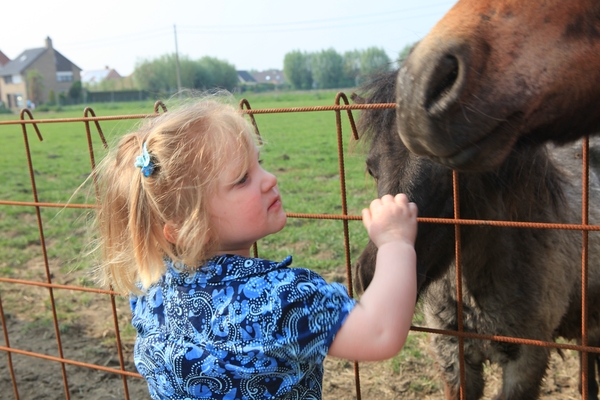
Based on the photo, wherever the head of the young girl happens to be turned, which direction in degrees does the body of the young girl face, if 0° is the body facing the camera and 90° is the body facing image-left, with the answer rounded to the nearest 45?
approximately 225°

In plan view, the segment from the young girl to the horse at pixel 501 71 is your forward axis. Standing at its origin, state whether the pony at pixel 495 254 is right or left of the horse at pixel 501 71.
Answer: left

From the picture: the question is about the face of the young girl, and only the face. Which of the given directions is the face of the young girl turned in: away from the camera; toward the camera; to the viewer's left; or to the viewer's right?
to the viewer's right

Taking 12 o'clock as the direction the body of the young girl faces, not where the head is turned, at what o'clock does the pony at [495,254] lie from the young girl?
The pony is roughly at 12 o'clock from the young girl.

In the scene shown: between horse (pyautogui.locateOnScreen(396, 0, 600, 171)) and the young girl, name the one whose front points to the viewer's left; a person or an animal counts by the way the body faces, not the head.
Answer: the horse

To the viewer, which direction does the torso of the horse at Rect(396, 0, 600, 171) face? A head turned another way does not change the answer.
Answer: to the viewer's left

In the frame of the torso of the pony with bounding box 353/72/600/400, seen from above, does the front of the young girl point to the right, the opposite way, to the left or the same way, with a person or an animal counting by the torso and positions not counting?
the opposite way

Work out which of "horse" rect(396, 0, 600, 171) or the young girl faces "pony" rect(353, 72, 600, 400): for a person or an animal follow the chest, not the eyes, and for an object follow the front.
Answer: the young girl

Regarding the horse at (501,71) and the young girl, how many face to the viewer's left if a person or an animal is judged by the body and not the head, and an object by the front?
1
